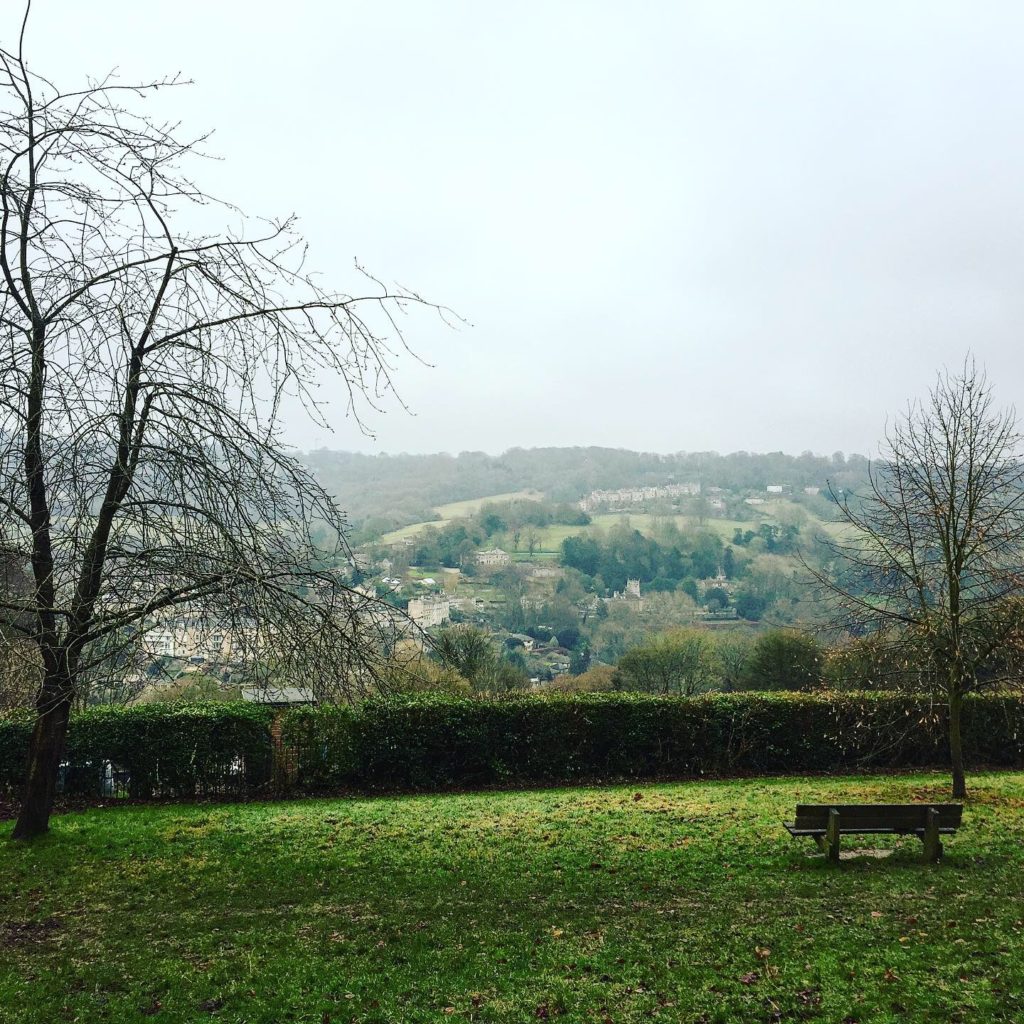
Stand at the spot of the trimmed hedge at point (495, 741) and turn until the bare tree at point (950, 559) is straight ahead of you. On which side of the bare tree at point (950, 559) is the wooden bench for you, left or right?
right

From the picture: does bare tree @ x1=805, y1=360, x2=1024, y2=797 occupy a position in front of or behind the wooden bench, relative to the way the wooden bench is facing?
in front

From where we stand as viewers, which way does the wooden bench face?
facing away from the viewer

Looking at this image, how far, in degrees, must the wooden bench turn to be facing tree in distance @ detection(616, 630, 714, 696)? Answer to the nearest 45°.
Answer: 0° — it already faces it
